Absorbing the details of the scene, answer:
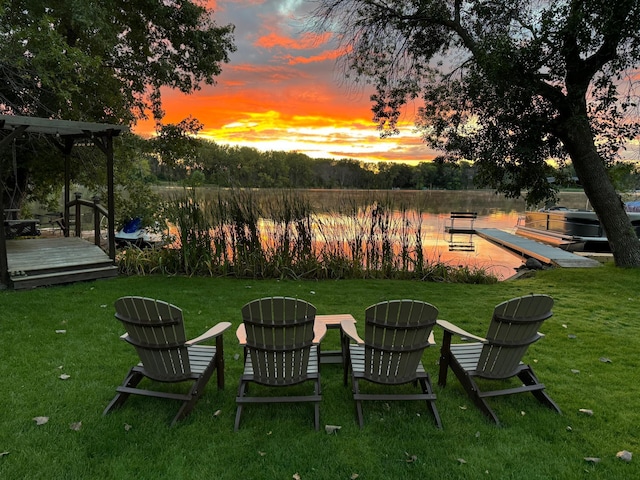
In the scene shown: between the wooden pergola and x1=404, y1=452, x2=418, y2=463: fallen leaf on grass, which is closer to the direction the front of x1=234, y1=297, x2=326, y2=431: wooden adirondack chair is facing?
the wooden pergola

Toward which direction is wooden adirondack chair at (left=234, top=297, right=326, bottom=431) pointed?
away from the camera

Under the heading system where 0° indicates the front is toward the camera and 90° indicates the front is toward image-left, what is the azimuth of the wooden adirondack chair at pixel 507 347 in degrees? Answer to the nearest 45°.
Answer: approximately 135°

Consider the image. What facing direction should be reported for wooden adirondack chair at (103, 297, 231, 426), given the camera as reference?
facing away from the viewer and to the right of the viewer

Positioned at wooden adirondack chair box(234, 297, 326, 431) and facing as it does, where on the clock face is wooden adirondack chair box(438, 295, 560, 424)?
wooden adirondack chair box(438, 295, 560, 424) is roughly at 3 o'clock from wooden adirondack chair box(234, 297, 326, 431).

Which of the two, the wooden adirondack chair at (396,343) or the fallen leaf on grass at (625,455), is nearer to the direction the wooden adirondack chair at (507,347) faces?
the wooden adirondack chair
